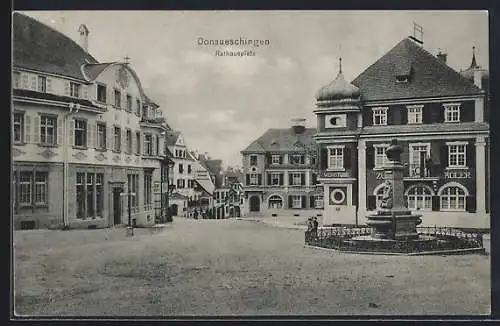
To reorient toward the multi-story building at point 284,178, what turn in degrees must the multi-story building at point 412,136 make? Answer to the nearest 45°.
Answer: approximately 90° to its right

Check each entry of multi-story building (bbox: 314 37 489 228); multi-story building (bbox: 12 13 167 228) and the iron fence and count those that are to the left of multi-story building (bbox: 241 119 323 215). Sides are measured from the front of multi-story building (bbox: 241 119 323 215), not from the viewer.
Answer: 2

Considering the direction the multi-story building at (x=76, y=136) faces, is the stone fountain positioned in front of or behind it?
in front

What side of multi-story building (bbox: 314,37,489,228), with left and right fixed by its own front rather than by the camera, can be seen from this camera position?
front

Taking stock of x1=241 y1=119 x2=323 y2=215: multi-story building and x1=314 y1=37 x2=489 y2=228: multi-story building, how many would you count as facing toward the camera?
2

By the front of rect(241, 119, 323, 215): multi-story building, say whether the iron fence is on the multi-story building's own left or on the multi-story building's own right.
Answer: on the multi-story building's own left

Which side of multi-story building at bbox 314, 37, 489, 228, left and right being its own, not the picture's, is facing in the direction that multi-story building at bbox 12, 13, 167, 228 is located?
right

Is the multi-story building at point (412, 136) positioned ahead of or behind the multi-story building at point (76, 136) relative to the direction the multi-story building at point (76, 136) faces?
ahead

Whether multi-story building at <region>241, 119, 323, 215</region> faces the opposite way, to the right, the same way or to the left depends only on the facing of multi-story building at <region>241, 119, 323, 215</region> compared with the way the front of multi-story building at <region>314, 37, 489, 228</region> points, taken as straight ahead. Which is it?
the same way

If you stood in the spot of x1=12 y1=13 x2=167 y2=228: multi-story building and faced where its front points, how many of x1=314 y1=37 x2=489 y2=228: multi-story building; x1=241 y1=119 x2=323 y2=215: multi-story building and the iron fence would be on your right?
0
